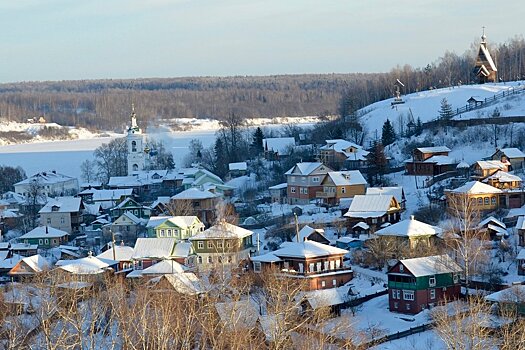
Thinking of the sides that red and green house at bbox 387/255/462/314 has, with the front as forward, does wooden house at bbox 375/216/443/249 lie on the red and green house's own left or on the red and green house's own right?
on the red and green house's own right

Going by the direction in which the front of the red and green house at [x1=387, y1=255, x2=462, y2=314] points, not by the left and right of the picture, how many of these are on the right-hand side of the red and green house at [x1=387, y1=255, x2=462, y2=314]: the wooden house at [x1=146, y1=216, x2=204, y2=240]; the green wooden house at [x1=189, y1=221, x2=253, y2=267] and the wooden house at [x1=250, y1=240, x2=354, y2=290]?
3

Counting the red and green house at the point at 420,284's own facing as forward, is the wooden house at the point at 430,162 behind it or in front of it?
behind

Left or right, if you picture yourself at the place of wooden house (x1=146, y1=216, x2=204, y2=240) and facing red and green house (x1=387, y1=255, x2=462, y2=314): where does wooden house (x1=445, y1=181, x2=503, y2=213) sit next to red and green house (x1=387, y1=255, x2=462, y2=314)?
left

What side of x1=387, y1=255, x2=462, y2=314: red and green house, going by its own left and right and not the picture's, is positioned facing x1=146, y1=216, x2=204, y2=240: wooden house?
right

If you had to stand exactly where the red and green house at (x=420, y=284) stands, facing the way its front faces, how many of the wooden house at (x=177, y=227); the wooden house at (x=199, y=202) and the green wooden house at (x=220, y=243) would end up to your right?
3

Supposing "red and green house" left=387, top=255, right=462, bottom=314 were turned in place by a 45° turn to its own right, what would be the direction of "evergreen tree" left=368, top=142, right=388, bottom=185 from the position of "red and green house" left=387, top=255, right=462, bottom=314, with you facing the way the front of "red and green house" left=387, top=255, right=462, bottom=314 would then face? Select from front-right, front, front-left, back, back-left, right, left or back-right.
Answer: right

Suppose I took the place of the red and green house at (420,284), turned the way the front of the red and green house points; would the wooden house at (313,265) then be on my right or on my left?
on my right

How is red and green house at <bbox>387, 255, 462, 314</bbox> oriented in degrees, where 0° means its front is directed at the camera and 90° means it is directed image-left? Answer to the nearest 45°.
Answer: approximately 45°

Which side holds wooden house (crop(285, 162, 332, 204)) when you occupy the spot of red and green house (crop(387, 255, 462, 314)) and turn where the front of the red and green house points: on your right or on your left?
on your right

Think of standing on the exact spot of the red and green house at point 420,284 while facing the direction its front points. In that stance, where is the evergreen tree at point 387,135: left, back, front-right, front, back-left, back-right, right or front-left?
back-right

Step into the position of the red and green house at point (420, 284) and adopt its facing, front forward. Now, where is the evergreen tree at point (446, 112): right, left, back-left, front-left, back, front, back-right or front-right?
back-right

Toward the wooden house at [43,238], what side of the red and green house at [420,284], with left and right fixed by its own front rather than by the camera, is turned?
right

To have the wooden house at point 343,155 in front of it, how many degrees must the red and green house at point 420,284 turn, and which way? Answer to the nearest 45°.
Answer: approximately 135° to its right

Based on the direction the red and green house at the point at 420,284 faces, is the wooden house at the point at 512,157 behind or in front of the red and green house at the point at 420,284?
behind

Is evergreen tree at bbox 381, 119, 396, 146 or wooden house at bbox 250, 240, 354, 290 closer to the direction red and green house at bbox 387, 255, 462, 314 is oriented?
the wooden house
